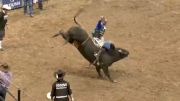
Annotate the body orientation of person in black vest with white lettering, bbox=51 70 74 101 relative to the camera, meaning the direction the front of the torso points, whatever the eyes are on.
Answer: away from the camera

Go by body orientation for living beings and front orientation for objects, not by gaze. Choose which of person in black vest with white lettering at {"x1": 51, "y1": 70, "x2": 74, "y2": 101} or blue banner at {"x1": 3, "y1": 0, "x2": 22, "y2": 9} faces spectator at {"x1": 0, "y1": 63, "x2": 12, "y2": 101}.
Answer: the blue banner

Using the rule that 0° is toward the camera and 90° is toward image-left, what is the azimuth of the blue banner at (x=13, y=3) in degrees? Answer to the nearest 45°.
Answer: approximately 0°

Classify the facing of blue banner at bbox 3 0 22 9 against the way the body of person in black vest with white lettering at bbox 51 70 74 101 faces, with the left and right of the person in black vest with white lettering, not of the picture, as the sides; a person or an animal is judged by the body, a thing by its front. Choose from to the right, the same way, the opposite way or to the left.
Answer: the opposite way

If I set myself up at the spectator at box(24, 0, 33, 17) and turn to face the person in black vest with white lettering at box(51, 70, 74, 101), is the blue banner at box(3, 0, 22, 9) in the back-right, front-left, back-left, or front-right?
back-right

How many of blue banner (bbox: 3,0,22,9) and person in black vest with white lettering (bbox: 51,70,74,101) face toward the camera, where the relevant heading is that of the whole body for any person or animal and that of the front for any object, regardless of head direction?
1

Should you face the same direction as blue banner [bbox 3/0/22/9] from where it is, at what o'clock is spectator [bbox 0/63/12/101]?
The spectator is roughly at 12 o'clock from the blue banner.

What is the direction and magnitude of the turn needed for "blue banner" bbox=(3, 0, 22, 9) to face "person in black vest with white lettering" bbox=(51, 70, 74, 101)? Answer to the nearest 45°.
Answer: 0° — it already faces them

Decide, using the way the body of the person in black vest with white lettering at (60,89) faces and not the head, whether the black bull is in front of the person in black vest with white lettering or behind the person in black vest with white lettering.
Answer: in front

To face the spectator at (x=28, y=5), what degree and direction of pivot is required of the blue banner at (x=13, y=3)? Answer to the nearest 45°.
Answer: approximately 45° to its left

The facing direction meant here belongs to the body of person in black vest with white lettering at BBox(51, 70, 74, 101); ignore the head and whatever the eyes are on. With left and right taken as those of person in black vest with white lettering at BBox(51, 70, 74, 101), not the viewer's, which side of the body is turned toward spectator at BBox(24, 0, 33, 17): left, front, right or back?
front
